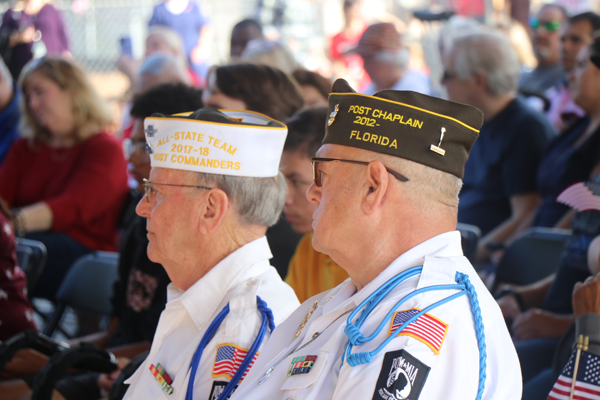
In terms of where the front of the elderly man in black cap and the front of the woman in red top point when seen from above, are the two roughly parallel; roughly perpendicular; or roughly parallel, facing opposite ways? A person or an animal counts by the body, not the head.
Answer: roughly perpendicular

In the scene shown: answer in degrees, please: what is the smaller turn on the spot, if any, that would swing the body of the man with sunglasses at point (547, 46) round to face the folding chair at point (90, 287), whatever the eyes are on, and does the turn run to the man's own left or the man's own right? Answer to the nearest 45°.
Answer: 0° — they already face it

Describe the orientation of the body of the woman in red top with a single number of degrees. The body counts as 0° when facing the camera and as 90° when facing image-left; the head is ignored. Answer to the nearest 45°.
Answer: approximately 45°

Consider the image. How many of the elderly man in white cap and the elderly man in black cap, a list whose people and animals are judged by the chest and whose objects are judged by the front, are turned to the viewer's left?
2

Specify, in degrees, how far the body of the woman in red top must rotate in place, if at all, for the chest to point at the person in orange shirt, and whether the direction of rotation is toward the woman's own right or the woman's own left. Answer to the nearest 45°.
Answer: approximately 45° to the woman's own left

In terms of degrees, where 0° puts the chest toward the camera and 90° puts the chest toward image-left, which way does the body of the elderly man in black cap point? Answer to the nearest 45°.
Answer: approximately 90°

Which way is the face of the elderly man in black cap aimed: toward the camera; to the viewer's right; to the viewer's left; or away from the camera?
to the viewer's left

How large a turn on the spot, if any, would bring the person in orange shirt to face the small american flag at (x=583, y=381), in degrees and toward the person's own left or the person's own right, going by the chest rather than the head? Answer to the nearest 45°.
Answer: approximately 90° to the person's own left

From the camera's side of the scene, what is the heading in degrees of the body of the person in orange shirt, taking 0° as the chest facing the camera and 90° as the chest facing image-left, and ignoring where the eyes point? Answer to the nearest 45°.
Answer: approximately 45°

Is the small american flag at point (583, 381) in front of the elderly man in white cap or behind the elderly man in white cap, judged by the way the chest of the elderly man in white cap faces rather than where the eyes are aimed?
behind

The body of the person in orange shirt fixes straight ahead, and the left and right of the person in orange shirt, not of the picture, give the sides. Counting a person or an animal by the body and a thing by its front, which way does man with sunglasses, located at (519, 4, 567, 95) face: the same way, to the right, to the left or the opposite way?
the same way

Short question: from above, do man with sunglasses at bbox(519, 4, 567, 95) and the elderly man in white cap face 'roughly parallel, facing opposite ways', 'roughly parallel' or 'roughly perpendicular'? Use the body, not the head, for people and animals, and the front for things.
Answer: roughly parallel

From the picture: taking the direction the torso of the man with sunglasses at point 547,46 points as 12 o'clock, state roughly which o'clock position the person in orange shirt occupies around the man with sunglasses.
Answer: The person in orange shirt is roughly at 11 o'clock from the man with sunglasses.

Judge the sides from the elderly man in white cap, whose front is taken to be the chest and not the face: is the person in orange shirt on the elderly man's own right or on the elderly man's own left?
on the elderly man's own right

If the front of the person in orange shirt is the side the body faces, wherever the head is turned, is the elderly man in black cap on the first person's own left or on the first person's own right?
on the first person's own left

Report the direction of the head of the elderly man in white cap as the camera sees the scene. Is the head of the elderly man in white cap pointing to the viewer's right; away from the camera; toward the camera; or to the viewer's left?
to the viewer's left

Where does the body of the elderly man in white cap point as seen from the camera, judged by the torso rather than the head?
to the viewer's left
